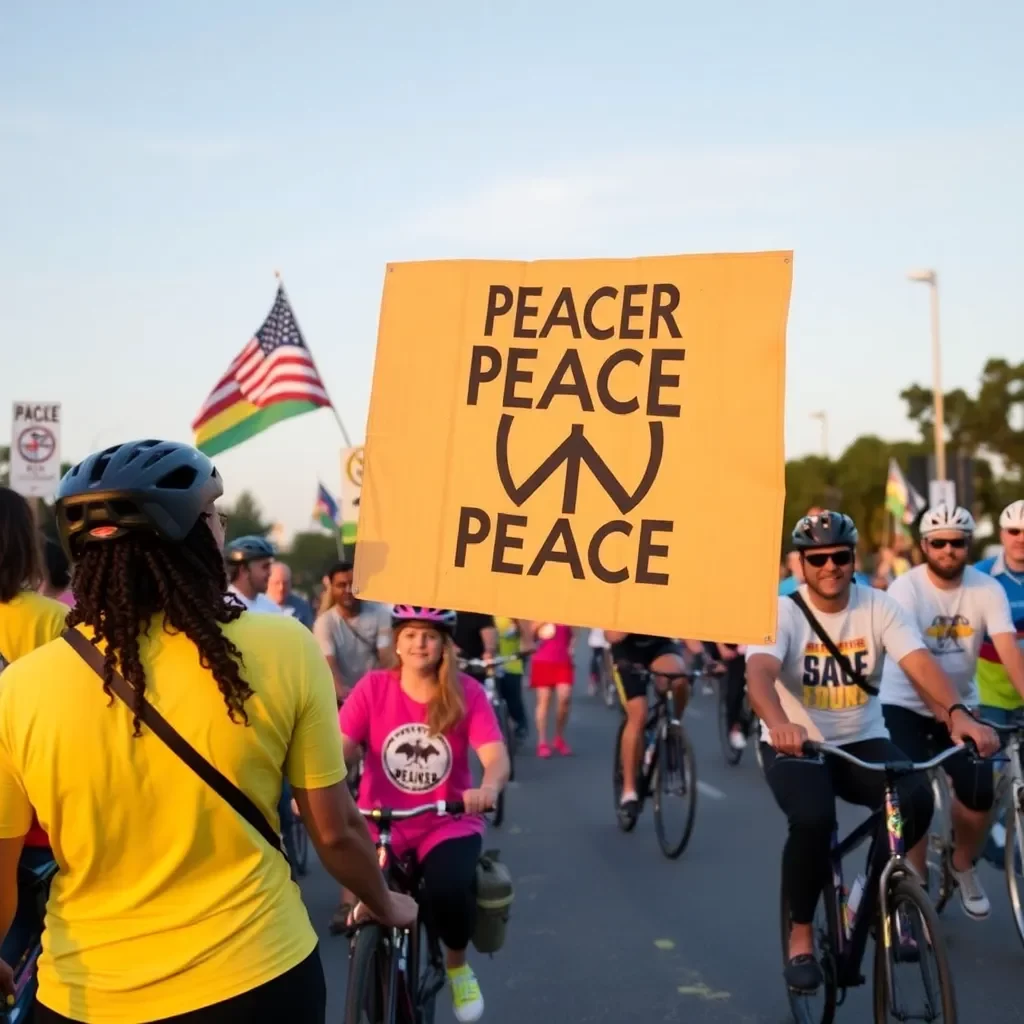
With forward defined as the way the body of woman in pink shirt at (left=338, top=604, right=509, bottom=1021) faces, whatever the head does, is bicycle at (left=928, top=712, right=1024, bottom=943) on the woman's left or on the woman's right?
on the woman's left

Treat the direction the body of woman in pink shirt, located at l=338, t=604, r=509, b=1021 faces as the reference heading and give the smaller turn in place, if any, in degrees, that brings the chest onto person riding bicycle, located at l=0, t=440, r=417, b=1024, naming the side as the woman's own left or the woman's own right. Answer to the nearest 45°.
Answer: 0° — they already face them

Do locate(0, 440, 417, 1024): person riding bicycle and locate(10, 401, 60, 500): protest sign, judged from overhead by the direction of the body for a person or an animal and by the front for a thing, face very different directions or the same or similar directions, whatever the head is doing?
very different directions

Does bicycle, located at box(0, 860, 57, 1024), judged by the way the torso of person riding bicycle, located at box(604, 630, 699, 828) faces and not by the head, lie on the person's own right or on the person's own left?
on the person's own right

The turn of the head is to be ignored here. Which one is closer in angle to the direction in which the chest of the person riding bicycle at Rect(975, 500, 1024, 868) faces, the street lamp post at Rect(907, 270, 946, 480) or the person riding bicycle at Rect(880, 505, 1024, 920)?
the person riding bicycle

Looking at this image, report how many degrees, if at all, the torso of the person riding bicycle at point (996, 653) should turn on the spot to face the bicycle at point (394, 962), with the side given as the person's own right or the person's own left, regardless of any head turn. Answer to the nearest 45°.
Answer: approximately 45° to the person's own right

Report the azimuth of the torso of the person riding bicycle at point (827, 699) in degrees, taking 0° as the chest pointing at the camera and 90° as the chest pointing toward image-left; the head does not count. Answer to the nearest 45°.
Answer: approximately 0°

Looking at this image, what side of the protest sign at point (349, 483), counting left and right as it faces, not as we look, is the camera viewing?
front
